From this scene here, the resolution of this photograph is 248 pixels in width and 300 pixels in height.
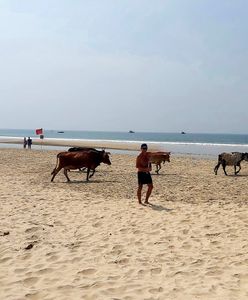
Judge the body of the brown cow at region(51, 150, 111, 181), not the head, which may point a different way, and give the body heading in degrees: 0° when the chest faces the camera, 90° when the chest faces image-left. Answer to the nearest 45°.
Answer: approximately 270°

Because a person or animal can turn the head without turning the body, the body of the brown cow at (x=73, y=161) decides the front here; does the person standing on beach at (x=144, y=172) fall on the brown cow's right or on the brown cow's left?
on the brown cow's right
